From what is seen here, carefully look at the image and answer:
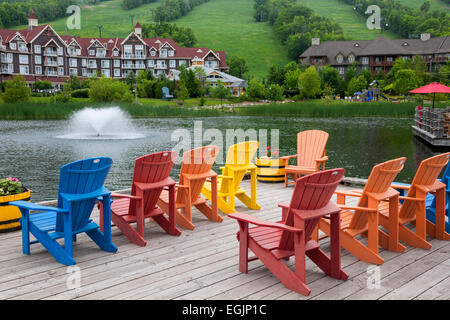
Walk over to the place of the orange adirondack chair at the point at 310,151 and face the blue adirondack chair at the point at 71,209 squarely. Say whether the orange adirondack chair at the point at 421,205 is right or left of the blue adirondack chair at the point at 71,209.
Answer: left

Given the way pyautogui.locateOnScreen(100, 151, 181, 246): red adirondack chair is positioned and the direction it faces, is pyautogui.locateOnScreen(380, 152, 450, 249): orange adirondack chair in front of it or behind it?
behind

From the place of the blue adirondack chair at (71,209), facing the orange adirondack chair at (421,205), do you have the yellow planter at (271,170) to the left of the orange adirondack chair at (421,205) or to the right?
left
